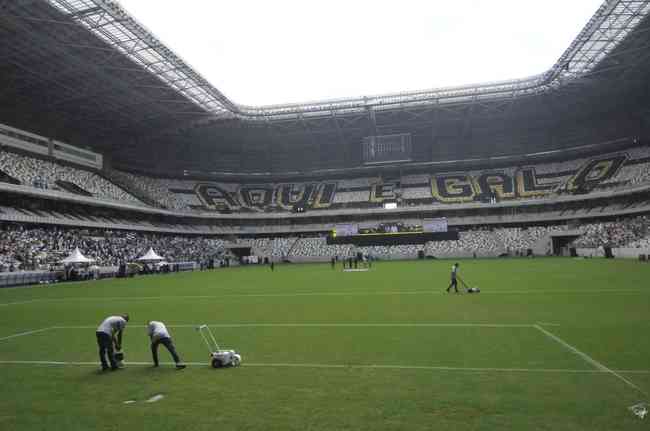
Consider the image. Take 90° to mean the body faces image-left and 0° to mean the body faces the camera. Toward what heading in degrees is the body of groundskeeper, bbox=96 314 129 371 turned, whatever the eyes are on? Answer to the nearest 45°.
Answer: approximately 270°
